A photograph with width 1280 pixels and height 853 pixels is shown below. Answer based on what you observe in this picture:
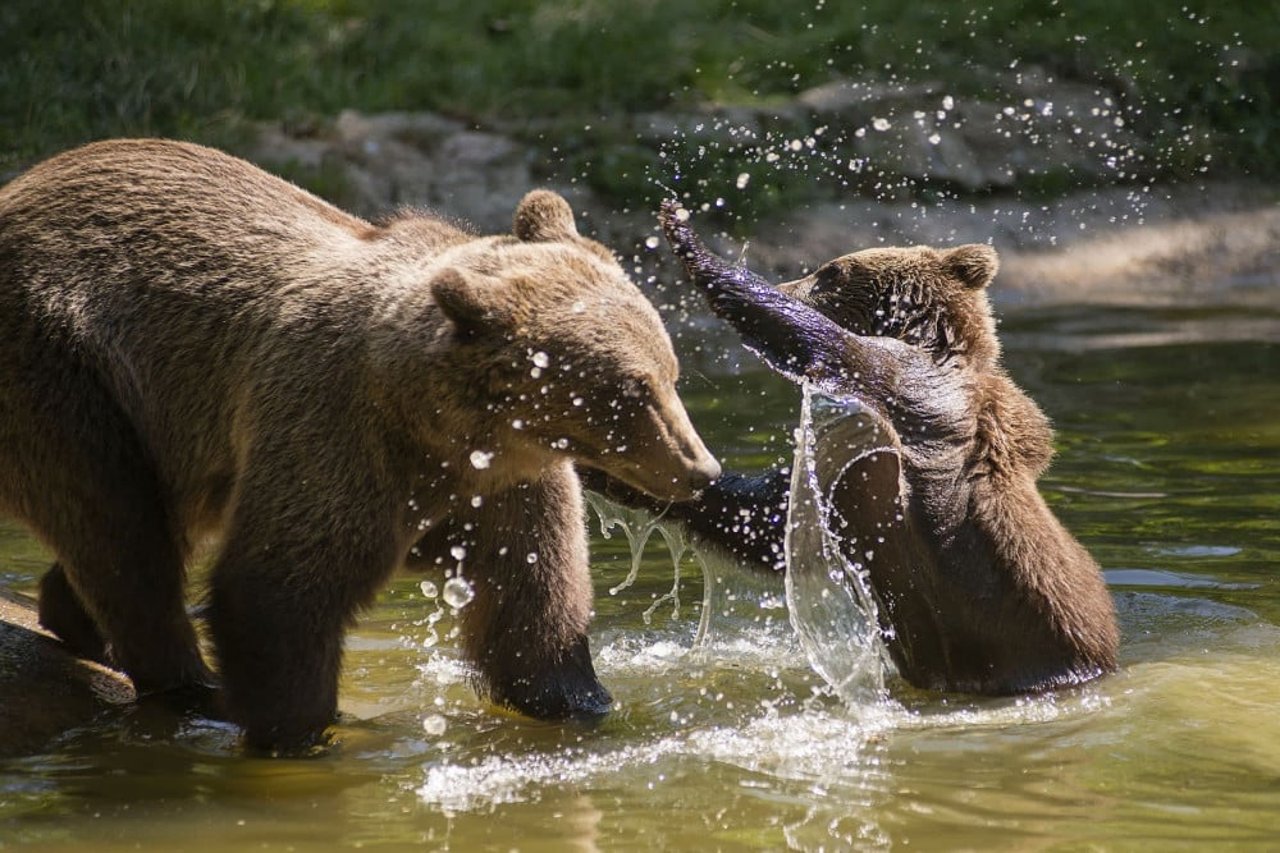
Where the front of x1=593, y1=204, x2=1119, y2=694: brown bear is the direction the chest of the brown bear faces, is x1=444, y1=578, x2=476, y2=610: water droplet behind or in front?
in front

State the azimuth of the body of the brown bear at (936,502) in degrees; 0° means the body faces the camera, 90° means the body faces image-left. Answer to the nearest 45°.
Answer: approximately 90°

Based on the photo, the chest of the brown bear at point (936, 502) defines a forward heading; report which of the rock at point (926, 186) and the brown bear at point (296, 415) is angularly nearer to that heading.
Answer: the brown bear

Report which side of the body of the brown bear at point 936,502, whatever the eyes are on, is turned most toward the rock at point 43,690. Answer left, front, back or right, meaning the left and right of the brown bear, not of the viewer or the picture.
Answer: front

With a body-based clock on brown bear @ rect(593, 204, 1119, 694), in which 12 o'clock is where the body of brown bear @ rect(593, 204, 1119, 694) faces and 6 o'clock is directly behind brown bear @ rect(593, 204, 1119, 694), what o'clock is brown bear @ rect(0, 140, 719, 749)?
brown bear @ rect(0, 140, 719, 749) is roughly at 11 o'clock from brown bear @ rect(593, 204, 1119, 694).

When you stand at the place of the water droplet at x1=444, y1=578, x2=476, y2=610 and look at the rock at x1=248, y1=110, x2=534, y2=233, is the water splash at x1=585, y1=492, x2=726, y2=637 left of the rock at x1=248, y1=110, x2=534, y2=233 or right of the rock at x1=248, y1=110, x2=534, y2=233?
right

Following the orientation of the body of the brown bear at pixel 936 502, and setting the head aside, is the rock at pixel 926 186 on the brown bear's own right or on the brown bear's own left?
on the brown bear's own right

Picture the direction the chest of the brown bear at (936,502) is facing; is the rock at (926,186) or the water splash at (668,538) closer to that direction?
the water splash
